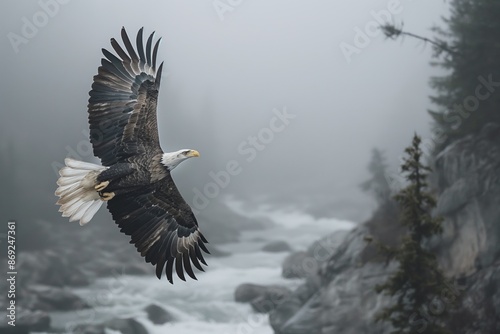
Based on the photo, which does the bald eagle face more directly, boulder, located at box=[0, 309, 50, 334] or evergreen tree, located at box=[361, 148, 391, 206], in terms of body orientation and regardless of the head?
the evergreen tree

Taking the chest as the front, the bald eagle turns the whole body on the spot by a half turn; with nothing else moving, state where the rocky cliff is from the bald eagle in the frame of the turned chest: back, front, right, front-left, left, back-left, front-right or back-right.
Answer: back-right

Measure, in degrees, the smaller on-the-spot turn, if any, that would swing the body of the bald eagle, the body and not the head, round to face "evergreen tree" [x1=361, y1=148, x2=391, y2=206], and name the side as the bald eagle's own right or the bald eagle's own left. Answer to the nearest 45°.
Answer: approximately 45° to the bald eagle's own left

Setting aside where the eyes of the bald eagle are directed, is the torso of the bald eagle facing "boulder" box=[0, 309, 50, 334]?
no

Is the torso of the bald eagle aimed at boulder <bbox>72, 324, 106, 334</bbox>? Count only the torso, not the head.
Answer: no

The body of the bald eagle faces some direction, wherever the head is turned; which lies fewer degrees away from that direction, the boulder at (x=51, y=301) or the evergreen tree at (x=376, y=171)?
the evergreen tree

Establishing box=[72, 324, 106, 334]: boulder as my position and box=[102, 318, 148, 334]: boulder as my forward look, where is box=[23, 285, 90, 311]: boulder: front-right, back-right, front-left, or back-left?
back-left

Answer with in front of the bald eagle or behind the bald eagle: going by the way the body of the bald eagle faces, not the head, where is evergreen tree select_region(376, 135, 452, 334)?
in front

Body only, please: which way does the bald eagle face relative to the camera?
to the viewer's right
